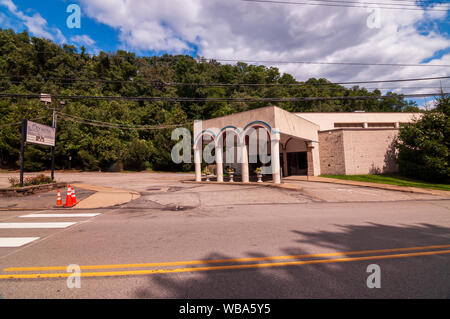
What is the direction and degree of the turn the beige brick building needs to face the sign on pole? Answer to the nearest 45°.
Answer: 0° — it already faces it

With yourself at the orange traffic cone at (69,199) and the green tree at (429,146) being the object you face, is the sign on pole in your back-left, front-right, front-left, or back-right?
back-left

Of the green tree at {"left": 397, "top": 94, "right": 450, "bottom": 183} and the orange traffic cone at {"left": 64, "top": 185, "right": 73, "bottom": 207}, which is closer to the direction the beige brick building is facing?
the orange traffic cone

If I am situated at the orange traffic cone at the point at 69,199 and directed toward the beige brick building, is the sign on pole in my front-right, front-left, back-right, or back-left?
front-left

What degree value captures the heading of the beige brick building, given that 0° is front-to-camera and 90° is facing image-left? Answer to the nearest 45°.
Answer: approximately 45°

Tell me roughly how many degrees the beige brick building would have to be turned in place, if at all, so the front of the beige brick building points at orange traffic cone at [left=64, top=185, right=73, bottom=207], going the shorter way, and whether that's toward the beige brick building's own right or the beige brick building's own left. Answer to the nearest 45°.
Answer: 0° — it already faces it

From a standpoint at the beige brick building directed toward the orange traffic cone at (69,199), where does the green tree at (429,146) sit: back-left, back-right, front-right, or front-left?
back-left

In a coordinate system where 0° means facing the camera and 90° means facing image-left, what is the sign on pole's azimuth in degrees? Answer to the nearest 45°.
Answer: approximately 315°
